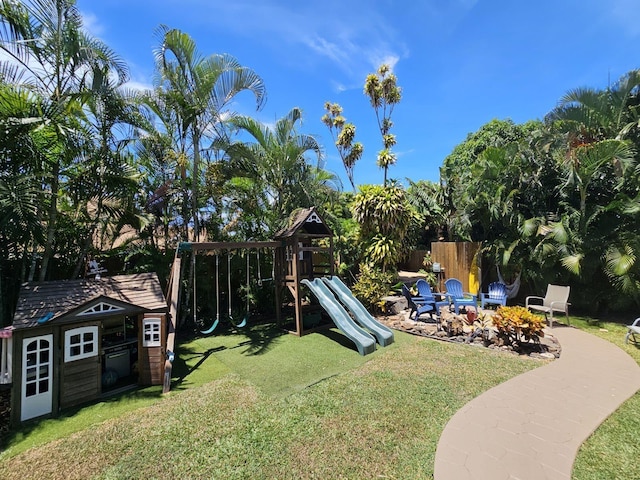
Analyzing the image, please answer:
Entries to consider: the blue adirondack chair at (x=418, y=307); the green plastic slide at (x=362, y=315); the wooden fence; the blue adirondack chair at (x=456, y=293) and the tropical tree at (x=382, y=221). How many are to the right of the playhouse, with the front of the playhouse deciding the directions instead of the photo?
0

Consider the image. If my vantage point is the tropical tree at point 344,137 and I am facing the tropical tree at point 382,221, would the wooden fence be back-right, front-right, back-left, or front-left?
front-left

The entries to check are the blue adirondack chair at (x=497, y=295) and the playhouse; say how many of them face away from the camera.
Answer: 0

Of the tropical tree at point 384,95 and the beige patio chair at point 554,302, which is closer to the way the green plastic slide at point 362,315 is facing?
the beige patio chair

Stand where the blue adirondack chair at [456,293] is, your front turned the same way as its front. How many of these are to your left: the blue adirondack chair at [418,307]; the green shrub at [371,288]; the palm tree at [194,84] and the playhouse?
0

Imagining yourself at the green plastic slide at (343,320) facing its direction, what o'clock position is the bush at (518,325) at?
The bush is roughly at 11 o'clock from the green plastic slide.

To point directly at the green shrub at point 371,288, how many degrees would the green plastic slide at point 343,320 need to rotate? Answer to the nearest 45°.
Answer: approximately 135° to its left

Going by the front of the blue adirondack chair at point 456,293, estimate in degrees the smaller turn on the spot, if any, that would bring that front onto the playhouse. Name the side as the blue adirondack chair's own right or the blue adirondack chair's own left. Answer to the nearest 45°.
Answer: approximately 90° to the blue adirondack chair's own right

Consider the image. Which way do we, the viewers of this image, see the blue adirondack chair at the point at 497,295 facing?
facing the viewer and to the left of the viewer

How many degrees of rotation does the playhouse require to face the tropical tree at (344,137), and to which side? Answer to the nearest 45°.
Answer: approximately 90° to its left

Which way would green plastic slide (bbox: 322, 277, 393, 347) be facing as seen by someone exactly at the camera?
facing the viewer and to the right of the viewer

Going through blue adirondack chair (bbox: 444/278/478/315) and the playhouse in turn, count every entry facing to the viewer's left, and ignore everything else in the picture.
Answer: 0

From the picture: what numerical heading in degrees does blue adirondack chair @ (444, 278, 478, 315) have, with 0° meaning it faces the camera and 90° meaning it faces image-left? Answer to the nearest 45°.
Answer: approximately 315°

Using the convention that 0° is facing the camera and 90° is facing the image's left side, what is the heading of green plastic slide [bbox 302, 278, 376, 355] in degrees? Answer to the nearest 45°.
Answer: approximately 315°

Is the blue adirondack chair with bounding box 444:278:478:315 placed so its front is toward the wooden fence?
no

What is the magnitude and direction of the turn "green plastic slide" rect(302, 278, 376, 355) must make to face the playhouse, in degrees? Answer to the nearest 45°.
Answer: approximately 90° to its right

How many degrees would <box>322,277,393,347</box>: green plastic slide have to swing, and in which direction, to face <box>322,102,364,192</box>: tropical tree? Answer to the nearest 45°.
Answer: approximately 135° to its left
